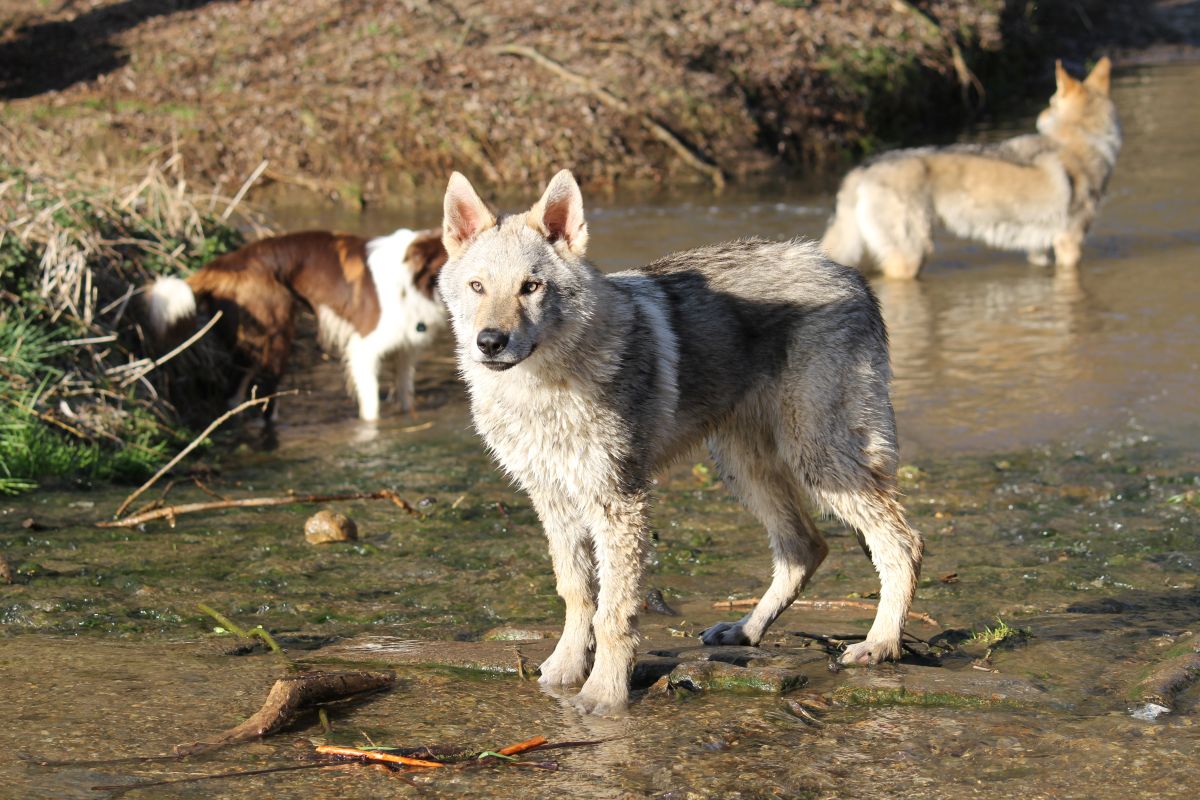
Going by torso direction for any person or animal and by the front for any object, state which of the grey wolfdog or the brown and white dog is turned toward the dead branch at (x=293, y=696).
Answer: the grey wolfdog

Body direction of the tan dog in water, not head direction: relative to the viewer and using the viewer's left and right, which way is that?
facing to the right of the viewer

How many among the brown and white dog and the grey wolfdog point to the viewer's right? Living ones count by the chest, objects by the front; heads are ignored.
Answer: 1

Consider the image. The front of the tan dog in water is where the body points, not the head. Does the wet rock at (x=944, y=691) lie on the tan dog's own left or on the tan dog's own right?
on the tan dog's own right

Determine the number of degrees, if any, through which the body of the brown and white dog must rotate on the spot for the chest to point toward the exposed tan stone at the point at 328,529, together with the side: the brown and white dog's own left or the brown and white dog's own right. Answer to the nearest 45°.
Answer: approximately 90° to the brown and white dog's own right

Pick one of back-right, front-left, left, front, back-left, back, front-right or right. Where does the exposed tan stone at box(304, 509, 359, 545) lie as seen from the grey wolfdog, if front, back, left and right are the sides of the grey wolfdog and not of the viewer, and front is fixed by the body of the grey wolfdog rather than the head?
right

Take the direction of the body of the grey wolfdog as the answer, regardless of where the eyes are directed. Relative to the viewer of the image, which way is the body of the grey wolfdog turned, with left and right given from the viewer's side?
facing the viewer and to the left of the viewer

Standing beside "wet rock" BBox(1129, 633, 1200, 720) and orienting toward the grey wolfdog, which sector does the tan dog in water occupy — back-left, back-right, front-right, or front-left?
front-right

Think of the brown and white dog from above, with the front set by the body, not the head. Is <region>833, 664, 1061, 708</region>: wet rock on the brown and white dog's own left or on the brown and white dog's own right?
on the brown and white dog's own right

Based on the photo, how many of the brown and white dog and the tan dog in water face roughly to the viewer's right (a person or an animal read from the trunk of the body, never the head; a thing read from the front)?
2

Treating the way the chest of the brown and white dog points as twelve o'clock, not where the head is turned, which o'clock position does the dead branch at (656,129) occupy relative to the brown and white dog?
The dead branch is roughly at 10 o'clock from the brown and white dog.

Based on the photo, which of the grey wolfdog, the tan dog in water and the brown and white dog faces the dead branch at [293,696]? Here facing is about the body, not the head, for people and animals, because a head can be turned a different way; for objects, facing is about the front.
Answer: the grey wolfdog

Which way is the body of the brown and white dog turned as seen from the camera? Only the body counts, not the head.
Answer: to the viewer's right
